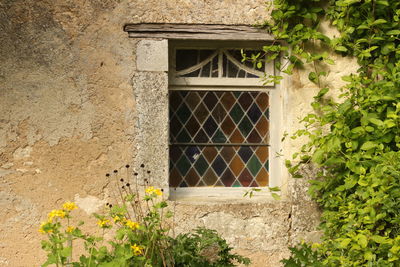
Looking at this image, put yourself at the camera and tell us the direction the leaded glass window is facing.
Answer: facing the viewer
